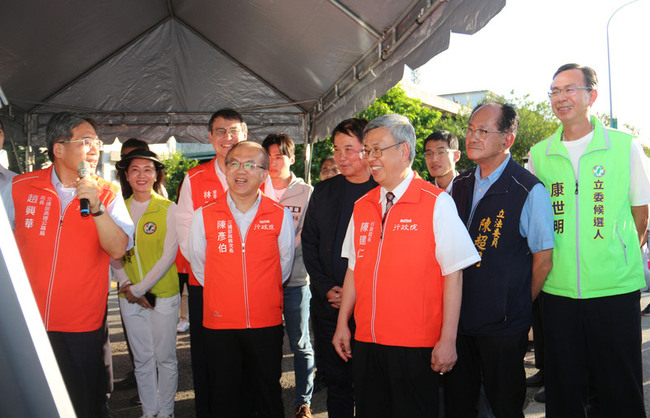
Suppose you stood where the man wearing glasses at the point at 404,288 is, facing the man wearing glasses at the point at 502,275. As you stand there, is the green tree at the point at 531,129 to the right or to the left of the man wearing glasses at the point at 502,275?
left

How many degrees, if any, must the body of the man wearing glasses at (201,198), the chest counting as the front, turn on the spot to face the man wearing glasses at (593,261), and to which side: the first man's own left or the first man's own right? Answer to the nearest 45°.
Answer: approximately 45° to the first man's own left

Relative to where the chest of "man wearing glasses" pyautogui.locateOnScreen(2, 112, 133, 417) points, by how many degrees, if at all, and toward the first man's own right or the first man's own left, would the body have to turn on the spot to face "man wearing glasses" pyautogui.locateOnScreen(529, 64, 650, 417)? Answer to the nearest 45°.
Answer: approximately 45° to the first man's own left

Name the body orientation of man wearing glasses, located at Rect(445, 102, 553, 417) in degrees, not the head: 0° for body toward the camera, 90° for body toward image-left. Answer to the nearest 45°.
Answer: approximately 45°

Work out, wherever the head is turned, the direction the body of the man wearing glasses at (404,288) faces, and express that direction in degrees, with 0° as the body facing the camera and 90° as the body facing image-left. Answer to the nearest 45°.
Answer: approximately 45°

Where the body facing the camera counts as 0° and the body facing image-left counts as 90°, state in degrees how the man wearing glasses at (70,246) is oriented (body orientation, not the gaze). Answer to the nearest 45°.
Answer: approximately 0°

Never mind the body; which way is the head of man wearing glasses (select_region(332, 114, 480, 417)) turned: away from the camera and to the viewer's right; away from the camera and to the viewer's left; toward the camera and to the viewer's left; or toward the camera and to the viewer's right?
toward the camera and to the viewer's left

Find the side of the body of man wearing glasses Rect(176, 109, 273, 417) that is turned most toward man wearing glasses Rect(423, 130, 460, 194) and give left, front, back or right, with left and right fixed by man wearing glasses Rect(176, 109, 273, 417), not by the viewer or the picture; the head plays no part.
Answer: left
